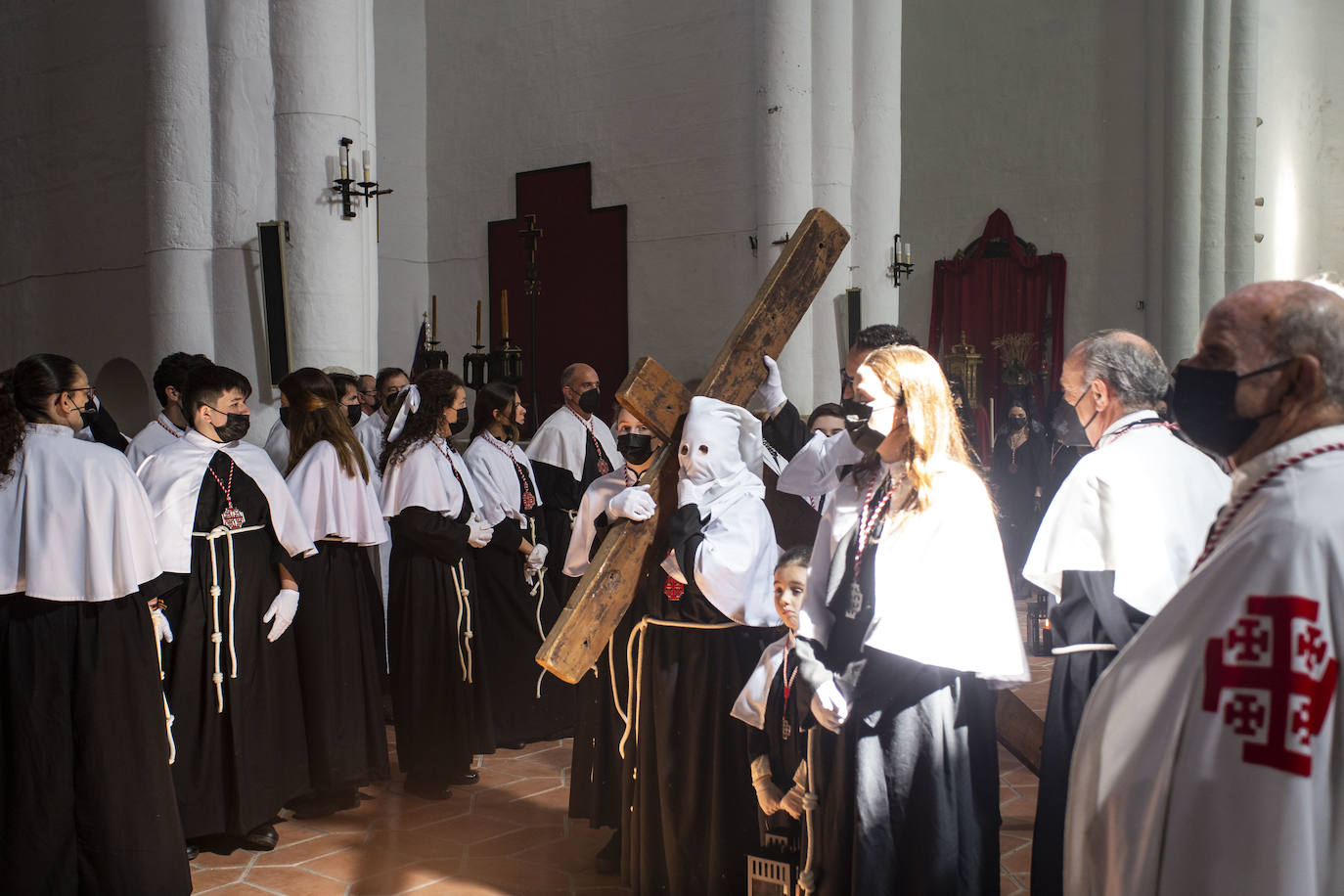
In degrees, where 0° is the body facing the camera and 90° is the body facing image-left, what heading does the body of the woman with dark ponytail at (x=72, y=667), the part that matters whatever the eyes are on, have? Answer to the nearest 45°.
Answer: approximately 225°

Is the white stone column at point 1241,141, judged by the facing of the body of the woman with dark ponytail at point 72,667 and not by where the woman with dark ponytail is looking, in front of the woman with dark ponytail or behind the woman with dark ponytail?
in front

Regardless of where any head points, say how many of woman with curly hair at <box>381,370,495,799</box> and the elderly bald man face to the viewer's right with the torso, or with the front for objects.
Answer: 1

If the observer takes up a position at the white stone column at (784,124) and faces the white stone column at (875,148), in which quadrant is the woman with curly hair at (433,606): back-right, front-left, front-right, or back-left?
back-right

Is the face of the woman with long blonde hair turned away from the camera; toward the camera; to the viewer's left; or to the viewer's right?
to the viewer's left

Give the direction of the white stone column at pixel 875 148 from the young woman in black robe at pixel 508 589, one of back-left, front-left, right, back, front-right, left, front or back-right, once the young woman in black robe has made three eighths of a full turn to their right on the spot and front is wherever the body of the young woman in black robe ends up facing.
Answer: back-right

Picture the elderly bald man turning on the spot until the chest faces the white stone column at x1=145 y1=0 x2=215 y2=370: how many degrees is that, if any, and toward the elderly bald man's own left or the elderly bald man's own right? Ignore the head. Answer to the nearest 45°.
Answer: approximately 45° to the elderly bald man's own right

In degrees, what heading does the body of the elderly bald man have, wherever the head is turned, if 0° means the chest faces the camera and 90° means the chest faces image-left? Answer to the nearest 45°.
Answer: approximately 90°

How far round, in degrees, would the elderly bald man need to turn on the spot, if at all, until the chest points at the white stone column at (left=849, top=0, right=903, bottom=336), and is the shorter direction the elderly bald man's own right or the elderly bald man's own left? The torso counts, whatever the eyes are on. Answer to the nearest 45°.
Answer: approximately 90° to the elderly bald man's own right

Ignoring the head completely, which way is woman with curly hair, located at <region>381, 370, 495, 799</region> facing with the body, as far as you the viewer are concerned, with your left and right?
facing to the right of the viewer

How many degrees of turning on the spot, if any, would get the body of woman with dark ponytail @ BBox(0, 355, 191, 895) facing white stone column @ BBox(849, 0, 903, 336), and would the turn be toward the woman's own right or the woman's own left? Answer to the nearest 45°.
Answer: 0° — they already face it

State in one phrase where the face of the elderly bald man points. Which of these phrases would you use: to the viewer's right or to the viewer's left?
to the viewer's left

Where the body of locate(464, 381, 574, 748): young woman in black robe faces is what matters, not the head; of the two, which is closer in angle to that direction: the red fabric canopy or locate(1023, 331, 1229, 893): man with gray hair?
the man with gray hair
